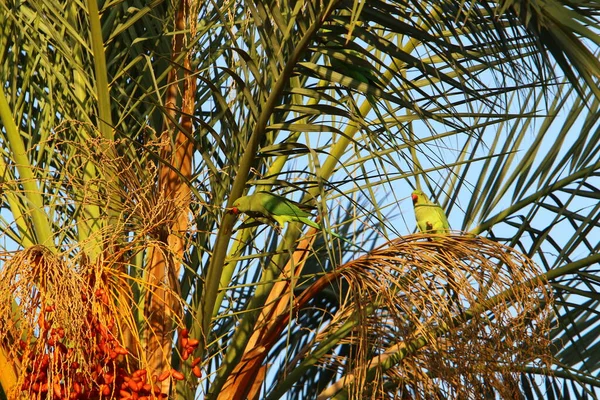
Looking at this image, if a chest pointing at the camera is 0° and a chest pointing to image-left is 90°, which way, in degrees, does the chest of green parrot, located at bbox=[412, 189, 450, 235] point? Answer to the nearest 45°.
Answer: approximately 45°

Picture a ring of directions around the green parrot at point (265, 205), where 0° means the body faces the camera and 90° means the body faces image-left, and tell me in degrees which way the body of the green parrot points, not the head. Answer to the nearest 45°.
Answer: approximately 90°
